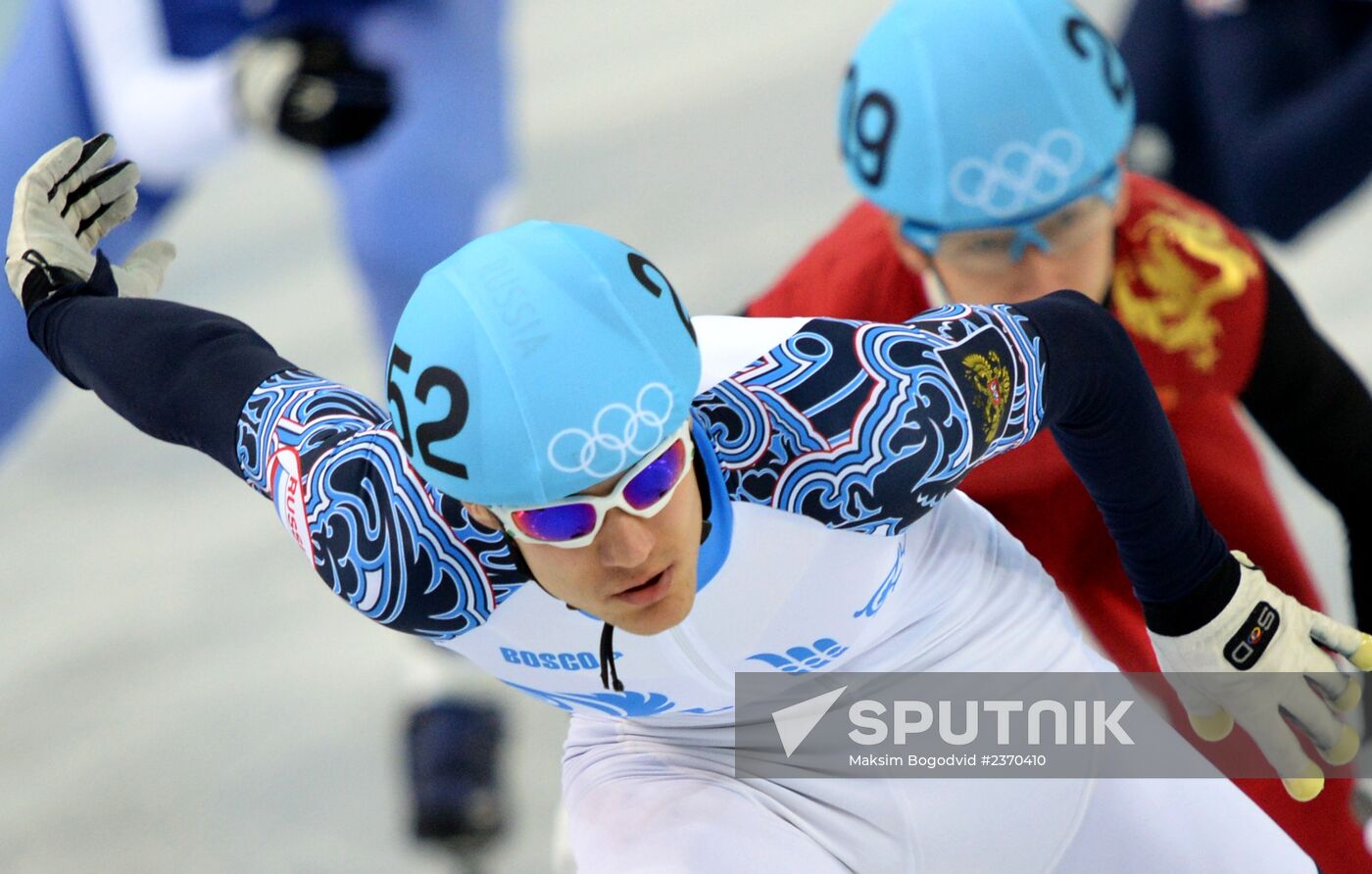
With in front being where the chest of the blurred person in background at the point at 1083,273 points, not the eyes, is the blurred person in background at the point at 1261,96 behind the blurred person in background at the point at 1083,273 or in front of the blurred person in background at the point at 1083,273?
behind

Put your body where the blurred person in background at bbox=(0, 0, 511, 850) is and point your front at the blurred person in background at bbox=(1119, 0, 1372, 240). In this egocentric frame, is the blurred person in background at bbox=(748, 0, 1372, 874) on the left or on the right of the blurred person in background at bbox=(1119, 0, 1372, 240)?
right

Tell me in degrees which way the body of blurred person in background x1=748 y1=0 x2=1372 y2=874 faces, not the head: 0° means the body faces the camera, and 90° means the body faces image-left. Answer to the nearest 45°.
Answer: approximately 0°

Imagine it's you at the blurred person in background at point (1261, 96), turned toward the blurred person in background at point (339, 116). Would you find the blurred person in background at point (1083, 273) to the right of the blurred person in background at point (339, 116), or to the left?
left
